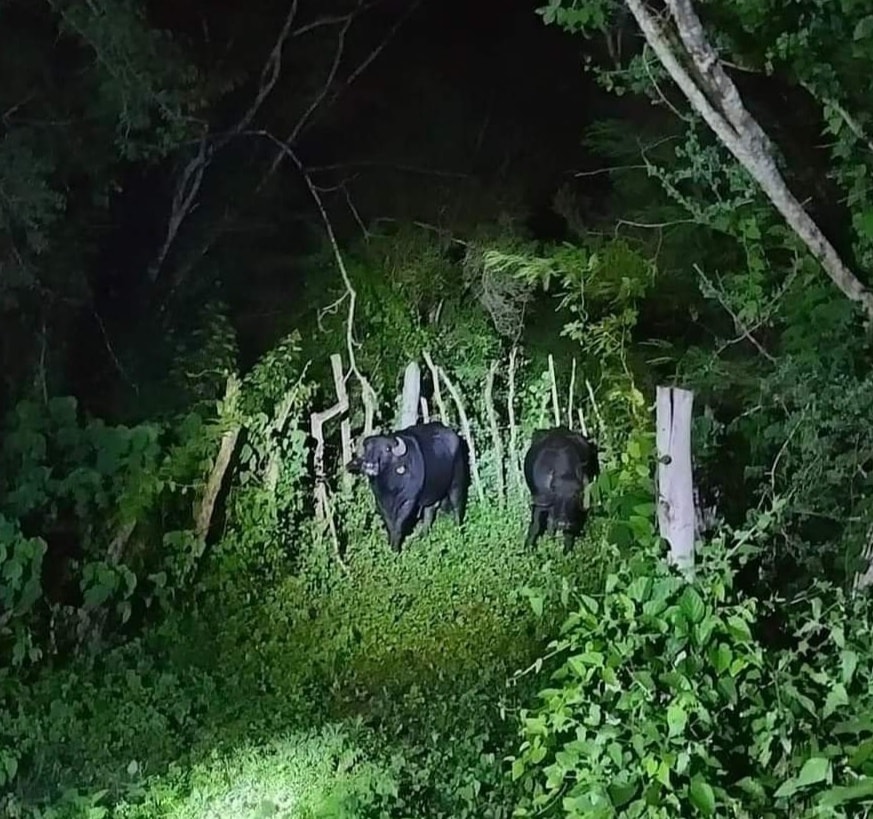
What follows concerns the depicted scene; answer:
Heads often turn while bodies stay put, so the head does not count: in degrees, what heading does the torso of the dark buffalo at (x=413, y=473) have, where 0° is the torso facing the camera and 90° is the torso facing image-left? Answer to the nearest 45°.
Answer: approximately 45°

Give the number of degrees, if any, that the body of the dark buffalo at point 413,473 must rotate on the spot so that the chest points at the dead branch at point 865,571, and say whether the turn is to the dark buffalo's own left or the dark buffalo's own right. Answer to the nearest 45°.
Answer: approximately 90° to the dark buffalo's own left
